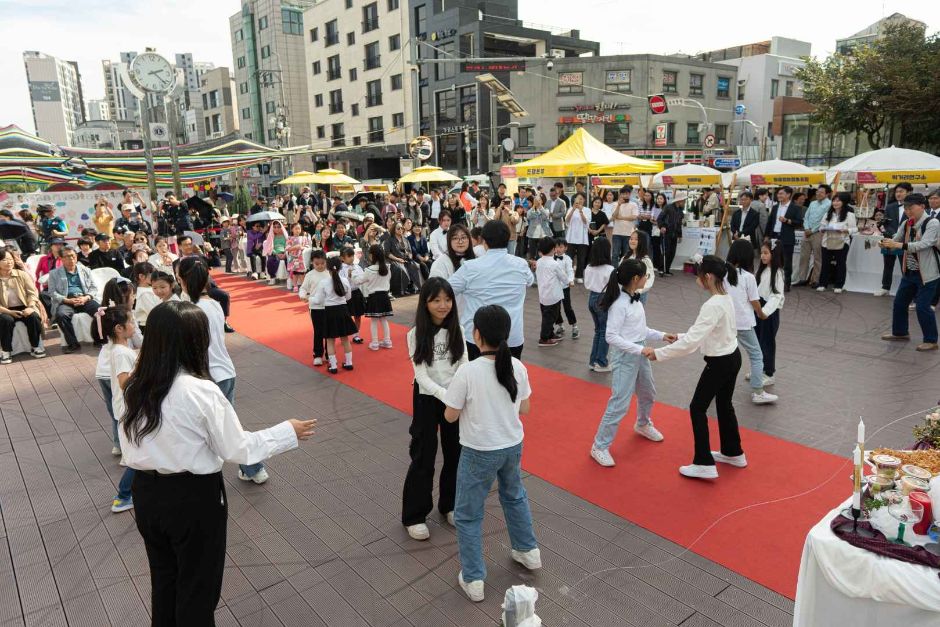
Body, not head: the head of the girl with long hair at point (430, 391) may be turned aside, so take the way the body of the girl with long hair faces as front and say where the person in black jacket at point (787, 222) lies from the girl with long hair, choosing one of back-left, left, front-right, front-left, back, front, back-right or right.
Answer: left

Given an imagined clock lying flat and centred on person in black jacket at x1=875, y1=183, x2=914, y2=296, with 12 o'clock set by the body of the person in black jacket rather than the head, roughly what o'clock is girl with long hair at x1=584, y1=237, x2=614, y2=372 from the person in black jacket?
The girl with long hair is roughly at 11 o'clock from the person in black jacket.

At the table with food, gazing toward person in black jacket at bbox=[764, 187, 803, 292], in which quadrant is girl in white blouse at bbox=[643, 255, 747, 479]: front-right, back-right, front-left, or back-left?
front-left

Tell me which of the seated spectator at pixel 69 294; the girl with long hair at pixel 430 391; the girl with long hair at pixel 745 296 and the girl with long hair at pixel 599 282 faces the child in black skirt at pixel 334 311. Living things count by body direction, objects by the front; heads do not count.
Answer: the seated spectator

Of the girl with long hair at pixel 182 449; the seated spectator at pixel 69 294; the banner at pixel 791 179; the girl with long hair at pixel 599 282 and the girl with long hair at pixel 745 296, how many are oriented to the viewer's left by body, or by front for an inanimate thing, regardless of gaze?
0

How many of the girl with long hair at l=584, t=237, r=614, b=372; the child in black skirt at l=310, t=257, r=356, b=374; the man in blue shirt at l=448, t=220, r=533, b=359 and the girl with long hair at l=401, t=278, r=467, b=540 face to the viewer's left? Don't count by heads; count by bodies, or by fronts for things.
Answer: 0

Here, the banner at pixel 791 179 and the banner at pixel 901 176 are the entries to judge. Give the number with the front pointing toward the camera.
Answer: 2

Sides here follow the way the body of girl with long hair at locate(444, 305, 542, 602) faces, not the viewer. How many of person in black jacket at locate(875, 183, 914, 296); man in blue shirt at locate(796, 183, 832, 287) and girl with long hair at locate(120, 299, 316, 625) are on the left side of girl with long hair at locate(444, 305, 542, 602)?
1

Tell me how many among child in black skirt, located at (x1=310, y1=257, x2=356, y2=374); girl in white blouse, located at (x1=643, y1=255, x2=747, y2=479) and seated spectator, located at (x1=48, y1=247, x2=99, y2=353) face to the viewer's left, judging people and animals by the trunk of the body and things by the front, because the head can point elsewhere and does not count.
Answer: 1

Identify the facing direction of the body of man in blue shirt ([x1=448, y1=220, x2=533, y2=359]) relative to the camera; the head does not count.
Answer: away from the camera

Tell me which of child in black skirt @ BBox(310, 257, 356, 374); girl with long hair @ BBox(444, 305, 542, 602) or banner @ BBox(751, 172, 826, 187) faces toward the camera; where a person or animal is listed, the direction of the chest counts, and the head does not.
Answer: the banner

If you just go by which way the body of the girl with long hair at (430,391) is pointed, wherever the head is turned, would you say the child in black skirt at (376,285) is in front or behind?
behind

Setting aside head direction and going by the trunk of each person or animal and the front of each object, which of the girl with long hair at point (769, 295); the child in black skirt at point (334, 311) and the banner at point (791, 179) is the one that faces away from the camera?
the child in black skirt
